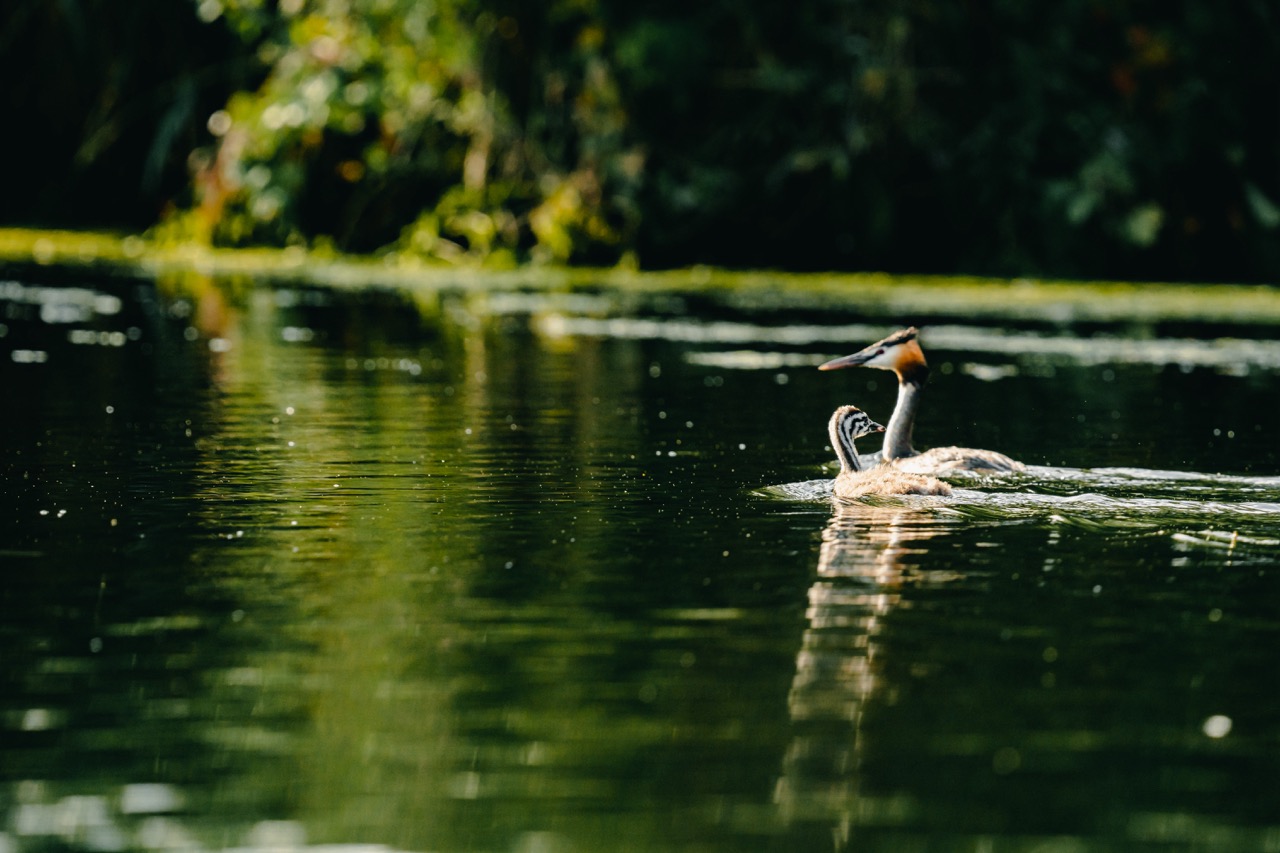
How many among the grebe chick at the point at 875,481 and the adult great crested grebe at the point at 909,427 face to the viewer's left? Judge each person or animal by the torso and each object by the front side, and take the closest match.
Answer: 2

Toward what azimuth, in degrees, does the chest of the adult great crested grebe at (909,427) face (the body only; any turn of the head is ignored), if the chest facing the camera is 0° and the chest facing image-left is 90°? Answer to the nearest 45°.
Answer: approximately 90°

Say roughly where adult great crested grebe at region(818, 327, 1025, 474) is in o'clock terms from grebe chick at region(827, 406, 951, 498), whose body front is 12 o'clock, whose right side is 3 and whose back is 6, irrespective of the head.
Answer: The adult great crested grebe is roughly at 3 o'clock from the grebe chick.

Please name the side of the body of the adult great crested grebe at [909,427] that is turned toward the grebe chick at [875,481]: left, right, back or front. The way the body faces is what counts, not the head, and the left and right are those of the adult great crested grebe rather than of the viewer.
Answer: left

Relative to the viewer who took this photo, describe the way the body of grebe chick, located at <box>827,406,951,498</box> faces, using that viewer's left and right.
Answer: facing to the left of the viewer

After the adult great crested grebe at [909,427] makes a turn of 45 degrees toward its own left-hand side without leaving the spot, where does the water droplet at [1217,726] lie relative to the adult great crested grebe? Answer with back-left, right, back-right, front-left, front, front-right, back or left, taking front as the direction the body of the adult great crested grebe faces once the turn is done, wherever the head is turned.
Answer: front-left
